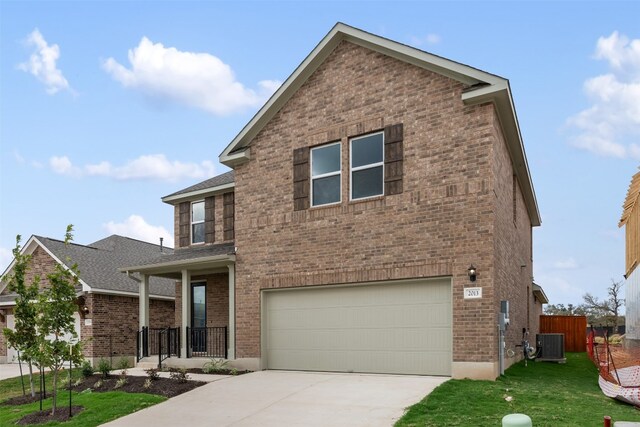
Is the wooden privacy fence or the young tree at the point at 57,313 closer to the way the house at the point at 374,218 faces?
the young tree

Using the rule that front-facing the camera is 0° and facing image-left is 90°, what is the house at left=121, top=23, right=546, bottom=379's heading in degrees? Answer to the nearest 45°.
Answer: approximately 45°

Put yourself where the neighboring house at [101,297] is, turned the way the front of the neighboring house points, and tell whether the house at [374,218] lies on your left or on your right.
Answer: on your left

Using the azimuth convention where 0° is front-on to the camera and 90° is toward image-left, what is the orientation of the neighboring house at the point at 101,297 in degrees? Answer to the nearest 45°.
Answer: approximately 45°
